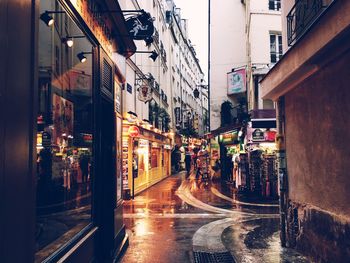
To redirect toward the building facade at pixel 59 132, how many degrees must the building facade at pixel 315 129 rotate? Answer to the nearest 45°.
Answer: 0° — it already faces it

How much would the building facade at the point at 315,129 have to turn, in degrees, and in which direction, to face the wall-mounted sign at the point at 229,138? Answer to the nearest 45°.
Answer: approximately 135° to its right

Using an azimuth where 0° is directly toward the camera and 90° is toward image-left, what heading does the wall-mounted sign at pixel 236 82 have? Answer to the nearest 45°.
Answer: approximately 45°

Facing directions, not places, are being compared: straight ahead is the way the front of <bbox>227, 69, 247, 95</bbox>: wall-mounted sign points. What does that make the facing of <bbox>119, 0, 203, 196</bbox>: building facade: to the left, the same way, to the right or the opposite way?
to the left

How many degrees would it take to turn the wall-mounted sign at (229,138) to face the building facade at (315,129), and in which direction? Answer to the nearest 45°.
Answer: approximately 45° to its left
